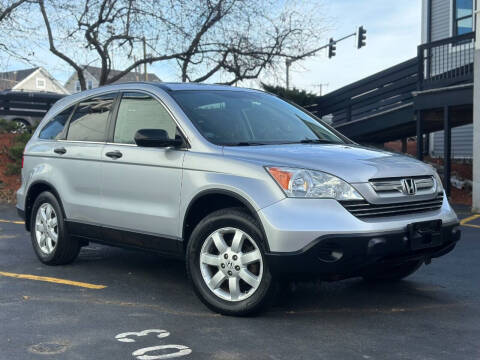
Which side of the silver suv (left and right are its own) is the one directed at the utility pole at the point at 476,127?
left

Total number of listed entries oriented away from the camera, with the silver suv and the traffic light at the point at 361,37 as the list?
0

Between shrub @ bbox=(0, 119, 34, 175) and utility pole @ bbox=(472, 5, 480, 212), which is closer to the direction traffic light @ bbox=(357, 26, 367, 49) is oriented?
the utility pole

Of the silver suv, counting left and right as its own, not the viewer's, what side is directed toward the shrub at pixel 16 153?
back

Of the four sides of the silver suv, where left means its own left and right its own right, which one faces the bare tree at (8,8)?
back

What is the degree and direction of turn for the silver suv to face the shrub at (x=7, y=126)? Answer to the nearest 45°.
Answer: approximately 180°

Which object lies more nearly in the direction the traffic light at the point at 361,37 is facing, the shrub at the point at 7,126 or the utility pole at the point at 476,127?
the utility pole
